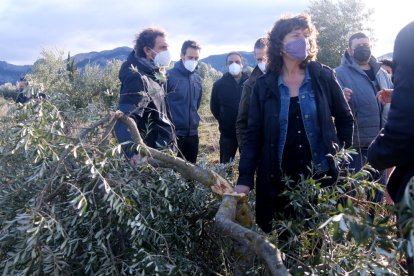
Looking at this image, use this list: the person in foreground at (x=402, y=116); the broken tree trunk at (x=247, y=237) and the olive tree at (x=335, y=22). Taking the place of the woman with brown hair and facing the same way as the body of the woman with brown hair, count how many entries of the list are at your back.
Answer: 1

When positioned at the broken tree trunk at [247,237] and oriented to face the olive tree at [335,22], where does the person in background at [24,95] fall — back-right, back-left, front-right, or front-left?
front-left

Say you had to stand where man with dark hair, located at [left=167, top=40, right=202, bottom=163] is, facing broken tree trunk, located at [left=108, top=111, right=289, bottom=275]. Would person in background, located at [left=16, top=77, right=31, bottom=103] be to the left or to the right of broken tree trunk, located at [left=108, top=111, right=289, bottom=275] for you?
right

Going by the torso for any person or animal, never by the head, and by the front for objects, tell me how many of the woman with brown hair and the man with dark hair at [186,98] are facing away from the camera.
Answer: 0

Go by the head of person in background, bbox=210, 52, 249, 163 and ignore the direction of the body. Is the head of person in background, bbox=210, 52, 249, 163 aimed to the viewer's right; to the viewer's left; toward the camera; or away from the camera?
toward the camera

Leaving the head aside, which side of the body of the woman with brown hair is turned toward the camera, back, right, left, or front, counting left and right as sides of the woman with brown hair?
front

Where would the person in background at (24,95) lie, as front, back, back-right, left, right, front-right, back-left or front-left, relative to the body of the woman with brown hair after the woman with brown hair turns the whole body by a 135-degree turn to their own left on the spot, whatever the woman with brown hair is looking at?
back-left

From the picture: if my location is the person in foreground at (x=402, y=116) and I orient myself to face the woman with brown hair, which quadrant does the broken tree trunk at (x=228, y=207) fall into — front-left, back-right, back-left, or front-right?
front-left

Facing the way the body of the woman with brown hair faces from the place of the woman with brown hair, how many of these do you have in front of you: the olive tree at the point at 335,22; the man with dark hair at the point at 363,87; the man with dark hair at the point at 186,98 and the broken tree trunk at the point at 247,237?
1

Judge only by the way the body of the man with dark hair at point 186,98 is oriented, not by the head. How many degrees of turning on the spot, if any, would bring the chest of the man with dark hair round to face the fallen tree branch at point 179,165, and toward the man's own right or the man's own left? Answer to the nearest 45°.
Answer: approximately 45° to the man's own right

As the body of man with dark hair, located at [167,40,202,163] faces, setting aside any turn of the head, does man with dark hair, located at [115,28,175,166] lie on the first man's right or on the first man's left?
on the first man's right

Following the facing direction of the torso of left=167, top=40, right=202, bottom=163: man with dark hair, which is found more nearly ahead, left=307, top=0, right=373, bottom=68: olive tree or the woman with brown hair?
the woman with brown hair
